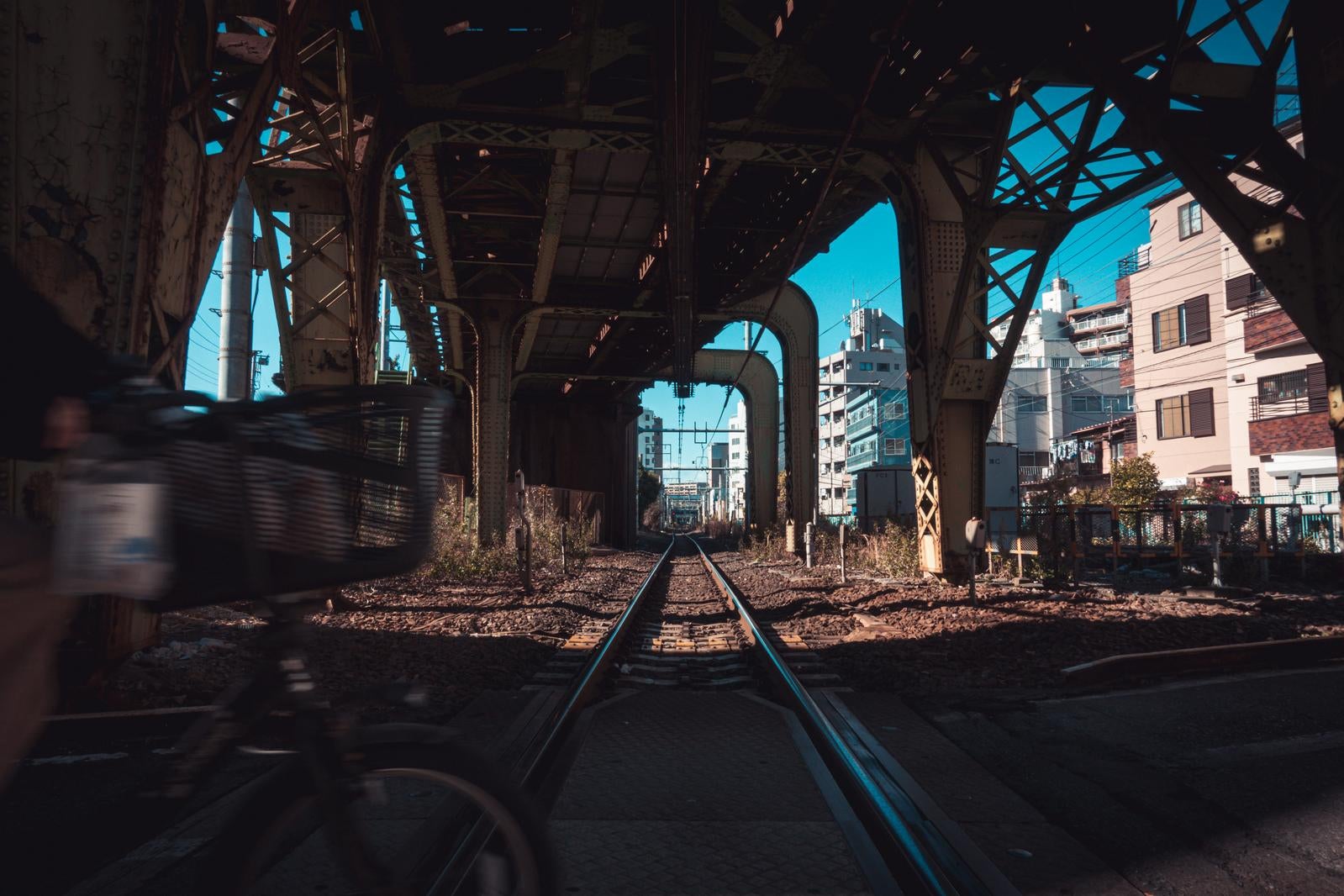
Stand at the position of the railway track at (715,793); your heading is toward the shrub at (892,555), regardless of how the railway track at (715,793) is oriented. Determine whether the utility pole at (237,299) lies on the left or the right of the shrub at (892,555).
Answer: left

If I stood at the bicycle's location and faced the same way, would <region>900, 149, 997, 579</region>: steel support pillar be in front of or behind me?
in front

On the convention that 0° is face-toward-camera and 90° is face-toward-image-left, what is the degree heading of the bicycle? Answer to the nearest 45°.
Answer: approximately 270°

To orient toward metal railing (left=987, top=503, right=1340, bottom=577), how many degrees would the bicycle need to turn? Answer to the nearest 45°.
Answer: approximately 45° to its left
